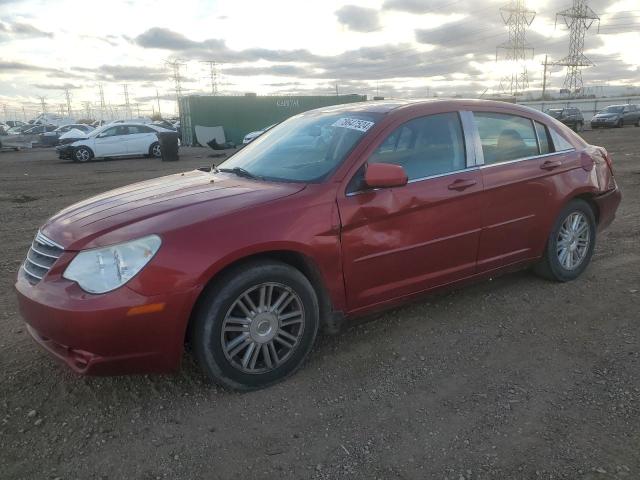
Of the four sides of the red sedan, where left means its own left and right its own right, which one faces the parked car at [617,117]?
back

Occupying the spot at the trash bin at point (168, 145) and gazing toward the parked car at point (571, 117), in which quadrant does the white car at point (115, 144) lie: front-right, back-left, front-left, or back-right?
back-left

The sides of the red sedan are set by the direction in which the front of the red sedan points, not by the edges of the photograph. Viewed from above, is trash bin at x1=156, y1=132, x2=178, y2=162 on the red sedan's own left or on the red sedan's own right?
on the red sedan's own right

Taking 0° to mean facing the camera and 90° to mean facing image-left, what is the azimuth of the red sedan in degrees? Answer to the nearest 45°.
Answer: approximately 45°

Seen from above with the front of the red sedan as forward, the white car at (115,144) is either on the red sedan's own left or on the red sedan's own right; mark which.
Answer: on the red sedan's own right

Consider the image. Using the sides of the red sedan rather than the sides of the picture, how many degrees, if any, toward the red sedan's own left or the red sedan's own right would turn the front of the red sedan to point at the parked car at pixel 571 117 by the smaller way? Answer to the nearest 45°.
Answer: approximately 180°

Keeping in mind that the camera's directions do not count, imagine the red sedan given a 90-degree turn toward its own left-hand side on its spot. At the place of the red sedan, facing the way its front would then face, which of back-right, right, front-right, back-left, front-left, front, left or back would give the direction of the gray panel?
back-left
